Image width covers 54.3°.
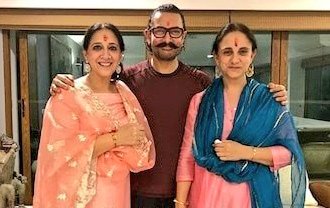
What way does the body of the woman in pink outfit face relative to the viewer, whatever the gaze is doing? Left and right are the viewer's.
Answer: facing the viewer

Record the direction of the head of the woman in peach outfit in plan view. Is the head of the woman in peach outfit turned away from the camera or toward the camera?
toward the camera

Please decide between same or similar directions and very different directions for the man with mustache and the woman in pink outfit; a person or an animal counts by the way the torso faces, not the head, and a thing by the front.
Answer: same or similar directions

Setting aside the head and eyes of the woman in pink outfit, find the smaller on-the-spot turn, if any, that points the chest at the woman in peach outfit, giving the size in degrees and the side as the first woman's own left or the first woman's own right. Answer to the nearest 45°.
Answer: approximately 90° to the first woman's own right

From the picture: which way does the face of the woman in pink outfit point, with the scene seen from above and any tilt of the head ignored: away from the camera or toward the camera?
toward the camera

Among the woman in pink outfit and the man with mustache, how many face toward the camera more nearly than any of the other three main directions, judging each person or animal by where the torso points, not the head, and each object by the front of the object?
2

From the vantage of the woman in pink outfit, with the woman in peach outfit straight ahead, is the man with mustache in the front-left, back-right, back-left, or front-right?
front-right
